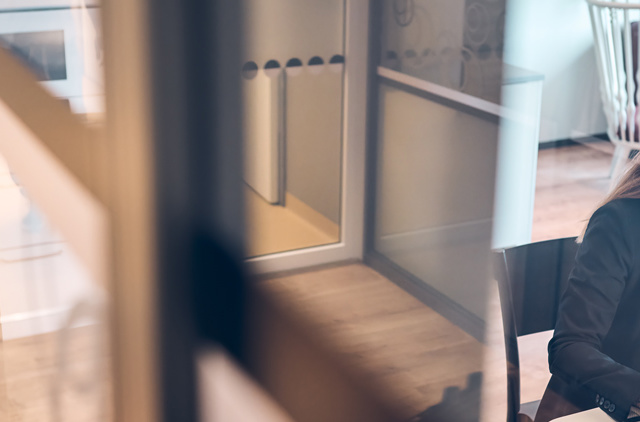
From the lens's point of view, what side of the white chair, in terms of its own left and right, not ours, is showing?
back
